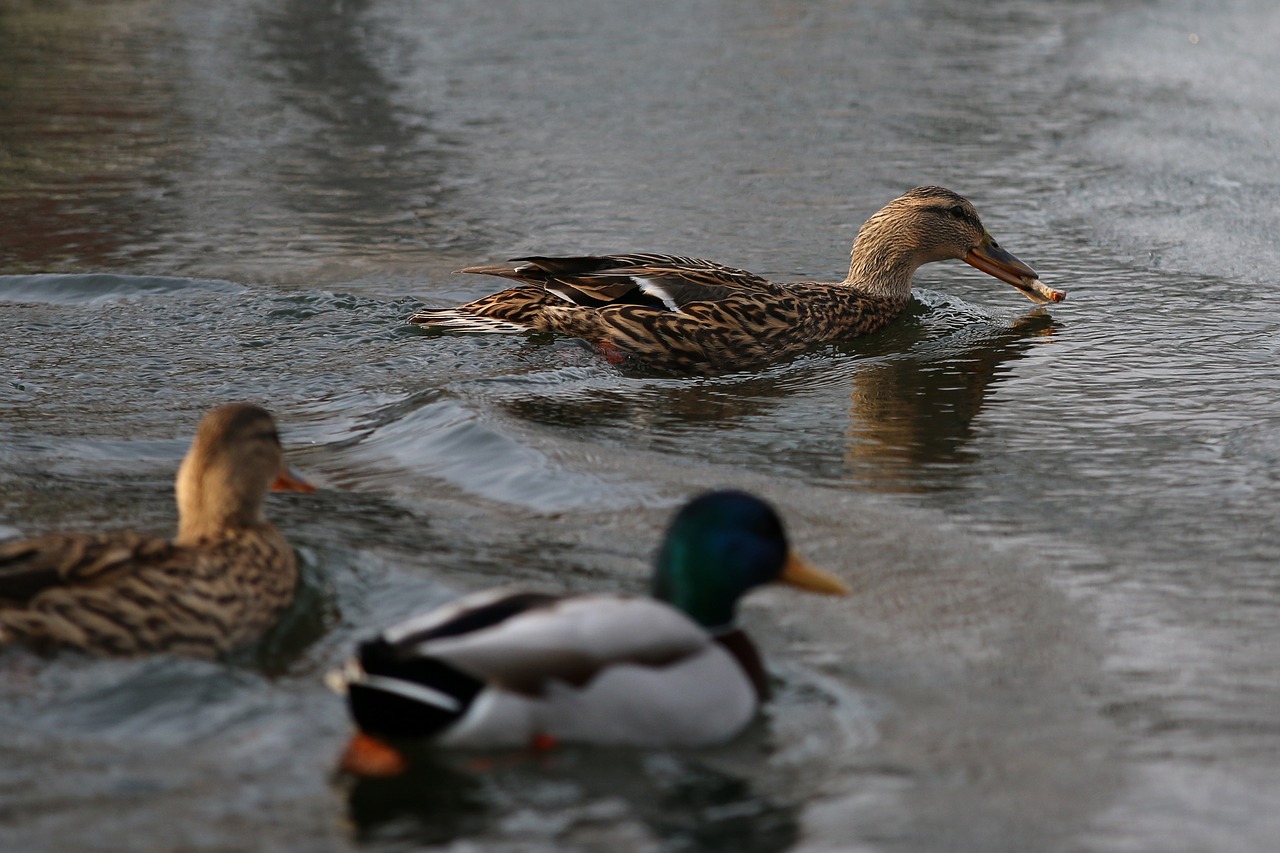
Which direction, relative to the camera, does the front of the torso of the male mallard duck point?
to the viewer's right

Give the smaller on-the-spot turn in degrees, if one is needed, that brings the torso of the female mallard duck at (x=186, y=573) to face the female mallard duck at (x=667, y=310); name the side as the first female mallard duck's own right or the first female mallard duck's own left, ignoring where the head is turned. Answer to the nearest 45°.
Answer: approximately 45° to the first female mallard duck's own left

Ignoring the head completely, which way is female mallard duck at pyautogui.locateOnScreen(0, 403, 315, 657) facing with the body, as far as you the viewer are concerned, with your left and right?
facing to the right of the viewer

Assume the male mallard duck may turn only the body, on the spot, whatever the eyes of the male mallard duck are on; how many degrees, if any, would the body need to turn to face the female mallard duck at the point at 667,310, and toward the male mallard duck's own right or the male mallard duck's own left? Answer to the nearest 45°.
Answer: approximately 90° to the male mallard duck's own left

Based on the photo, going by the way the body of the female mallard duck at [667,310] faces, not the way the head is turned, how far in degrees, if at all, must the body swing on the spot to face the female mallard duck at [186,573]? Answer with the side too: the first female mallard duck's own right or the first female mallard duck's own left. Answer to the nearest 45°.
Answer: approximately 90° to the first female mallard duck's own right

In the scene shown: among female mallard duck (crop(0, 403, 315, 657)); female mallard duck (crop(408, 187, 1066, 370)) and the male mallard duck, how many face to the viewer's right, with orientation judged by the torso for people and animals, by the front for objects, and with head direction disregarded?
3

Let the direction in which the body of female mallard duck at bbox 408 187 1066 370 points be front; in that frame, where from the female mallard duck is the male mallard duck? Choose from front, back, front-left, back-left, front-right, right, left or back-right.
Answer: right

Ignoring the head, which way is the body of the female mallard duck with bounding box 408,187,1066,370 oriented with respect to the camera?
to the viewer's right
